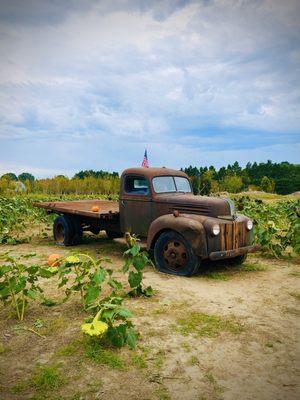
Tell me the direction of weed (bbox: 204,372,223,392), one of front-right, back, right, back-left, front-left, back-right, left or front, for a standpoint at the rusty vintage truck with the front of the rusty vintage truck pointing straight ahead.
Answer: front-right

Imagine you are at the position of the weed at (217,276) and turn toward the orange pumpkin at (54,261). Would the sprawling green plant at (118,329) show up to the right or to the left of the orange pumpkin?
left

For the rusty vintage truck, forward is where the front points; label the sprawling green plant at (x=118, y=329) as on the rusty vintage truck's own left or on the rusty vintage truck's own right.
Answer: on the rusty vintage truck's own right

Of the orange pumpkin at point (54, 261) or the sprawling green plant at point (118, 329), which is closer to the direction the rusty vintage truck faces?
the sprawling green plant

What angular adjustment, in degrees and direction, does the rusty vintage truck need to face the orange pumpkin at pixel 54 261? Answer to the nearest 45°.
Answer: approximately 90° to its right

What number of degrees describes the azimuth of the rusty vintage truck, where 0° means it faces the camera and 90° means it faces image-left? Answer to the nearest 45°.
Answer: approximately 315°

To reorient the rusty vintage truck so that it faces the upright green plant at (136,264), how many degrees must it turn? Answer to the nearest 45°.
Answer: approximately 45° to its right

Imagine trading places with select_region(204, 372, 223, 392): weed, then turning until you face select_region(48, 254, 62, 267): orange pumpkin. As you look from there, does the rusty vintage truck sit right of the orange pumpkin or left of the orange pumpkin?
right
